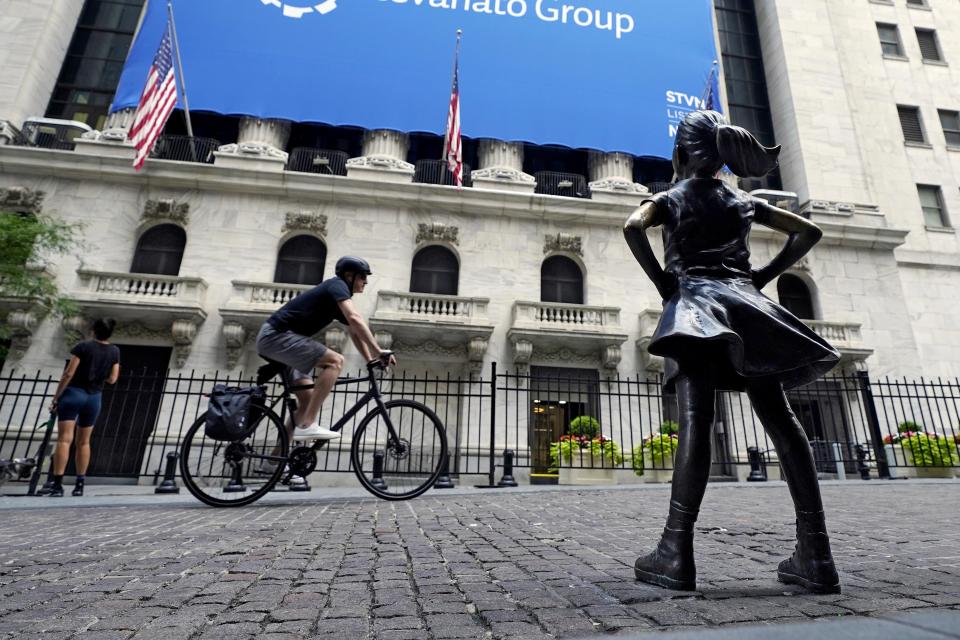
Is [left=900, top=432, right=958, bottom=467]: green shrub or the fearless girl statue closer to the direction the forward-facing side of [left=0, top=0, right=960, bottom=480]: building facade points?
the fearless girl statue

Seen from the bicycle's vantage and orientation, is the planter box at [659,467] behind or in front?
in front

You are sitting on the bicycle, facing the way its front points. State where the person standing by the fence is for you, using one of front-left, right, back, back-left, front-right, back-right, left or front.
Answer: back-left

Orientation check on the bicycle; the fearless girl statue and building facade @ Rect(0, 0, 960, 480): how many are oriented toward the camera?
1

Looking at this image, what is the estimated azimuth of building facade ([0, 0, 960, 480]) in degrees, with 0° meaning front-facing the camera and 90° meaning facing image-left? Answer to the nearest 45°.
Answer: approximately 0°

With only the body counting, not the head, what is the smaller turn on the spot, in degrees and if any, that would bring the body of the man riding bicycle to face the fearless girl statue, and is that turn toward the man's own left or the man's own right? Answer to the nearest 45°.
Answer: approximately 45° to the man's own right

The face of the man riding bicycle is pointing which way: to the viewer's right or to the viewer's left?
to the viewer's right

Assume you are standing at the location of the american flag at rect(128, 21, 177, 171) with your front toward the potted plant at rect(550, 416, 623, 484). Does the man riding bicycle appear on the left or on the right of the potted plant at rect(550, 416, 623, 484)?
right

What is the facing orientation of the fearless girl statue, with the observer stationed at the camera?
facing away from the viewer and to the left of the viewer

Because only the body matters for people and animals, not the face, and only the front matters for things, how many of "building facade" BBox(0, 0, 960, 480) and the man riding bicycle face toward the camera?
1

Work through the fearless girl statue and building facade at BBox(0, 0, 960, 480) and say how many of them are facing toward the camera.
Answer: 1

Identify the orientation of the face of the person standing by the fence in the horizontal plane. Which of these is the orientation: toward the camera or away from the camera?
away from the camera

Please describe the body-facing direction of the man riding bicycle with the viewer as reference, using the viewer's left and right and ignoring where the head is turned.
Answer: facing to the right of the viewer

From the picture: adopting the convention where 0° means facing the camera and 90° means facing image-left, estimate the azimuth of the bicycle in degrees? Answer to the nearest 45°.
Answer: approximately 270°

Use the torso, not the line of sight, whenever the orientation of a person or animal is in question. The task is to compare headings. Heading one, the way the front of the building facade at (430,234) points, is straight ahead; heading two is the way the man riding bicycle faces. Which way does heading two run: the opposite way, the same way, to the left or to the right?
to the left
